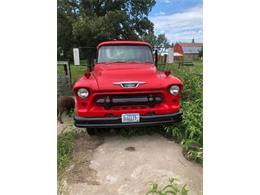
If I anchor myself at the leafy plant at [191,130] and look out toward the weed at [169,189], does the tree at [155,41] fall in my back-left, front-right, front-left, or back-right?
back-right

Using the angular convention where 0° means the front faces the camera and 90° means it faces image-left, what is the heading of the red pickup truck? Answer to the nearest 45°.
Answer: approximately 0°
